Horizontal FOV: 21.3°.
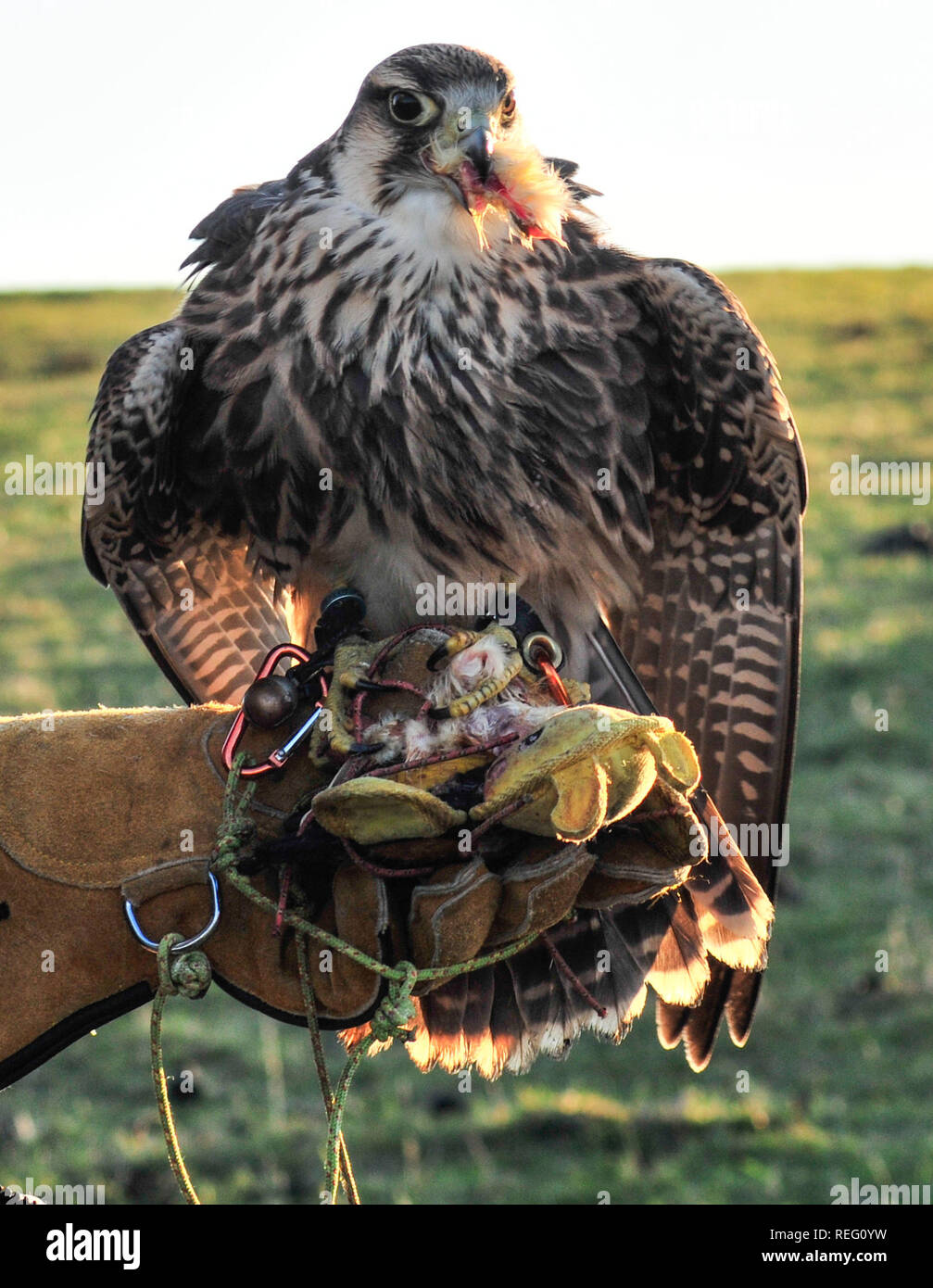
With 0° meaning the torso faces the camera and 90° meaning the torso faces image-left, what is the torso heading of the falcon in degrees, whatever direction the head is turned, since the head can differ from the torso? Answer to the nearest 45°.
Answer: approximately 0°
